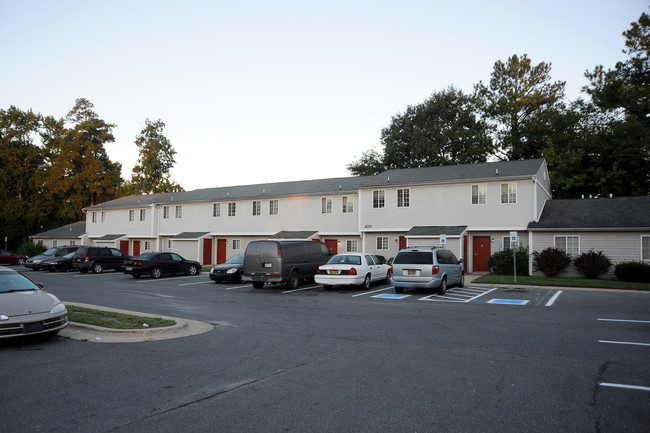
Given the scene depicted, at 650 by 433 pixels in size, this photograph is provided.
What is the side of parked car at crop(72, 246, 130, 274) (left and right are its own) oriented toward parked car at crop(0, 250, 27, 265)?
left

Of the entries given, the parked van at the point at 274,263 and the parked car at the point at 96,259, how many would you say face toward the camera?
0

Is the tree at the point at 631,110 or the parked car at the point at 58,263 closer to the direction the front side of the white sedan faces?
the tree

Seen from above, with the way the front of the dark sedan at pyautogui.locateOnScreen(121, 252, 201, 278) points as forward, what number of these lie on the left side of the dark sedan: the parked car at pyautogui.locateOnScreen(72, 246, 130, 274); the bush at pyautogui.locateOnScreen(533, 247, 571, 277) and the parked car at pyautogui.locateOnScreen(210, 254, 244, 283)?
1

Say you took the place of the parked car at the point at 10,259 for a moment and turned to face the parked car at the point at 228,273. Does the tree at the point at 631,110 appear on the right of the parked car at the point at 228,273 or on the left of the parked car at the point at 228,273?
left

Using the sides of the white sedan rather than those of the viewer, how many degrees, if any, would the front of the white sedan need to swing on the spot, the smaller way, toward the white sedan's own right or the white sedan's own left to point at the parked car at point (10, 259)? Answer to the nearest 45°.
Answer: approximately 90° to the white sedan's own left

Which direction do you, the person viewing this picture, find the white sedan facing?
facing away from the viewer and to the right of the viewer

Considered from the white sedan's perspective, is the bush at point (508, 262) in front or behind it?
in front

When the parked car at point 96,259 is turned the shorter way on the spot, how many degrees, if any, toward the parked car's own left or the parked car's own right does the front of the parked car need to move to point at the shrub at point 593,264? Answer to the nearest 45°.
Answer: approximately 90° to the parked car's own right

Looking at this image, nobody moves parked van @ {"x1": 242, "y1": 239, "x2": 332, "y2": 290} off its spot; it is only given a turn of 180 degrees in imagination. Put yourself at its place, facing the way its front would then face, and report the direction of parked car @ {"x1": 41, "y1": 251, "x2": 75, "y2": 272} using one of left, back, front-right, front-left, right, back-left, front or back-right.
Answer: right

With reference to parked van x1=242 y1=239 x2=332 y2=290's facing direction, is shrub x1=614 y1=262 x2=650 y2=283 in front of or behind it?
in front
